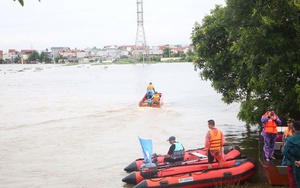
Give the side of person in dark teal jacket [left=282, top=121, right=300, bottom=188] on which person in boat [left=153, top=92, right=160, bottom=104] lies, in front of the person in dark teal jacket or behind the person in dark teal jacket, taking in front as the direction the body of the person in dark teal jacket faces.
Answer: in front

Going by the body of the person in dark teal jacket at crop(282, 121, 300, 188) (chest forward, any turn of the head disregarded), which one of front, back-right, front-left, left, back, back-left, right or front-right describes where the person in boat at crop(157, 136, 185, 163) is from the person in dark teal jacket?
front-left

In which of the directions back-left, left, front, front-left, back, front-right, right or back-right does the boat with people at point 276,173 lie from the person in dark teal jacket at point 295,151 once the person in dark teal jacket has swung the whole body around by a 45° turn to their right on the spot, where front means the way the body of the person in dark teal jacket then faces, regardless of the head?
front-left

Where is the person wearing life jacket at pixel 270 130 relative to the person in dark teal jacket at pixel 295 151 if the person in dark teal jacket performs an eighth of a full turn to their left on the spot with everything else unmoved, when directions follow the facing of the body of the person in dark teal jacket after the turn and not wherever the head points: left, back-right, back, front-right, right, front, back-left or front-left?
front-right

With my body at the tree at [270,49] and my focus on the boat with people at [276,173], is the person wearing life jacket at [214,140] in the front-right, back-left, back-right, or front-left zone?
front-right

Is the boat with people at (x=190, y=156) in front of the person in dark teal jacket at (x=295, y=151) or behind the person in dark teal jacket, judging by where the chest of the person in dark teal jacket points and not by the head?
in front

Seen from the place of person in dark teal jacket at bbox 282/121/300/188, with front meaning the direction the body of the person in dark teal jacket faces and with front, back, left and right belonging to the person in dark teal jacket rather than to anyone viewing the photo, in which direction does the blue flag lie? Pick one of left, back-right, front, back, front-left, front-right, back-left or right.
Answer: front-left
